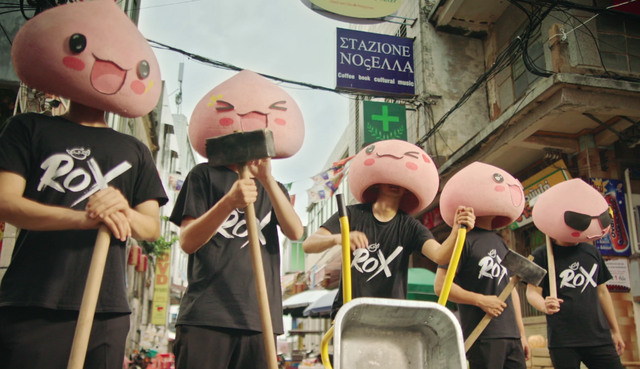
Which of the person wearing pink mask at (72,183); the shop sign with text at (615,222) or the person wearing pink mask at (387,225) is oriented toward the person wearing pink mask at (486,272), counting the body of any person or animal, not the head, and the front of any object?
the shop sign with text

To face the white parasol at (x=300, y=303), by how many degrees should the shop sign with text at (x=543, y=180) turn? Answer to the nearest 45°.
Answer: approximately 90° to its right

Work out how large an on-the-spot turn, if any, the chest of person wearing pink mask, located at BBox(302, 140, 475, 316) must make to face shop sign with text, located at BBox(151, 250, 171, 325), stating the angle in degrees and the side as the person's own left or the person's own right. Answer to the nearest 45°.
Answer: approximately 135° to the person's own right

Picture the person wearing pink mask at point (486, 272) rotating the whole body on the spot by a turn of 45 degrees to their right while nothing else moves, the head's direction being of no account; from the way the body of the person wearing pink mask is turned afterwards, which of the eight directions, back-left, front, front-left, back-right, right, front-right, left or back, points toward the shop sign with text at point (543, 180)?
back

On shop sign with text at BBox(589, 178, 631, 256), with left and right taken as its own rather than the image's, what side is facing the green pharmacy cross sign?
right

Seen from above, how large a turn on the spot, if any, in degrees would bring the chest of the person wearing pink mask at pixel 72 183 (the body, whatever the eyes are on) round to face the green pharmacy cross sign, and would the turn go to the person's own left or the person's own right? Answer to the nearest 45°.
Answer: approximately 135° to the person's own left
